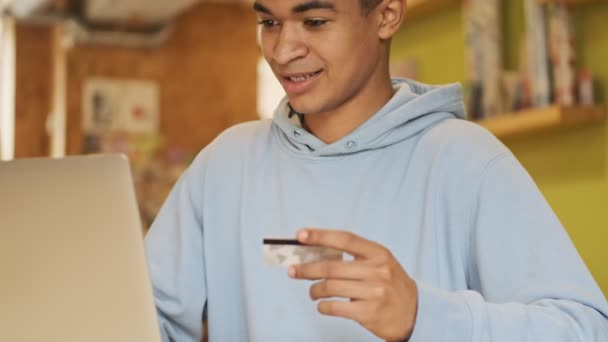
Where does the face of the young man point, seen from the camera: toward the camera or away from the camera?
toward the camera

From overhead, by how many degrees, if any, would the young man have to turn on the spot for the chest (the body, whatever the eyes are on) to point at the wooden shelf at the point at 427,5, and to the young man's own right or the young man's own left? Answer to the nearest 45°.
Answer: approximately 135° to the young man's own right
